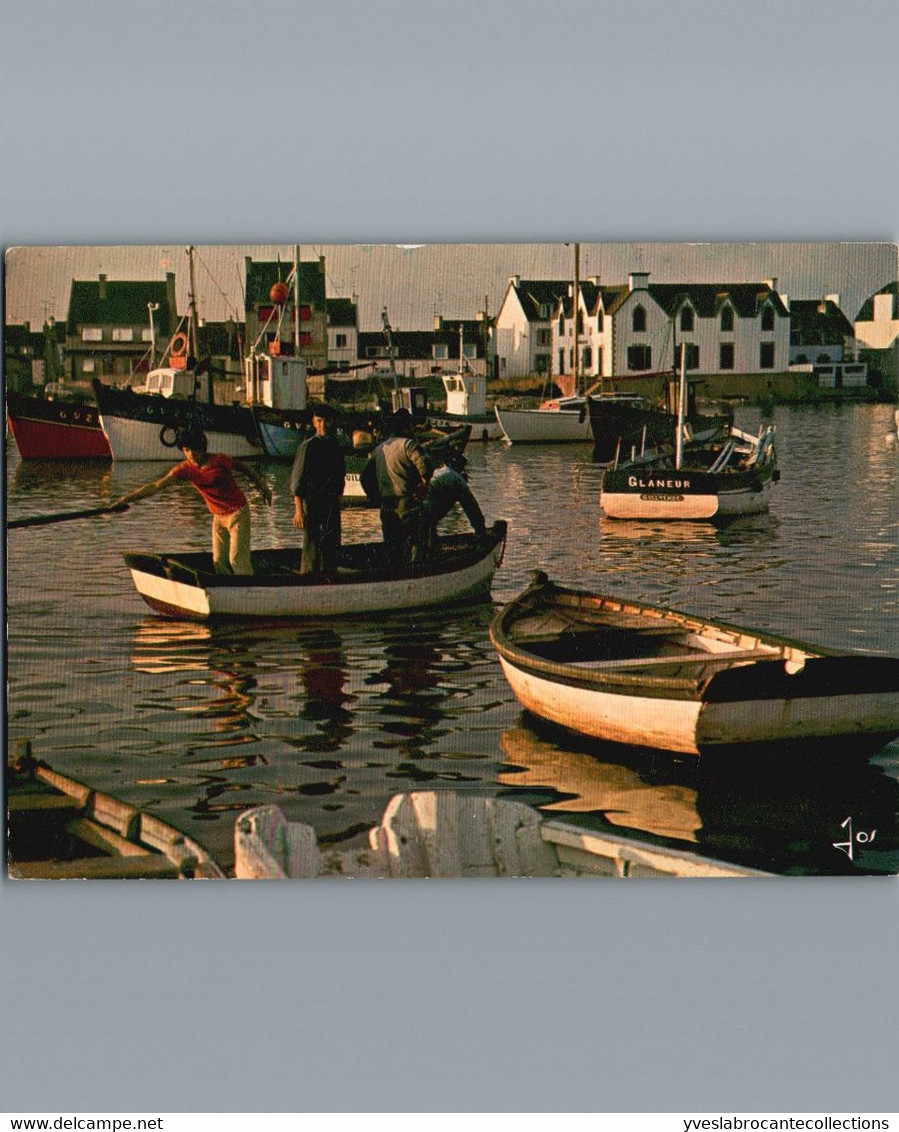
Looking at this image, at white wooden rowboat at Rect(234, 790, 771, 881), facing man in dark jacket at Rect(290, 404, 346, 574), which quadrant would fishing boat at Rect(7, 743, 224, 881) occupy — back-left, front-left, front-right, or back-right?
front-left

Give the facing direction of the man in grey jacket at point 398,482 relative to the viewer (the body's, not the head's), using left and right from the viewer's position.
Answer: facing away from the viewer

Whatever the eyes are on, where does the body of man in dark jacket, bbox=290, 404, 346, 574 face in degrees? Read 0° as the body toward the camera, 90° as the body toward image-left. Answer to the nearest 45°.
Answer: approximately 0°

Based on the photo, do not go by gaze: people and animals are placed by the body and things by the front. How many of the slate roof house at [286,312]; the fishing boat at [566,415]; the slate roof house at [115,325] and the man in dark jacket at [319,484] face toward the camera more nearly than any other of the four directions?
3

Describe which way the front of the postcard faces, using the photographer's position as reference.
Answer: facing the viewer

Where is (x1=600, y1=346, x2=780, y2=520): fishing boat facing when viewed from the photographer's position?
facing away from the viewer and to the right of the viewer

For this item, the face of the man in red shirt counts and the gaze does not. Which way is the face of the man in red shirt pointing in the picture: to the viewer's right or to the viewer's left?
to the viewer's left

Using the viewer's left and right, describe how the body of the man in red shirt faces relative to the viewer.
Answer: facing the viewer and to the left of the viewer

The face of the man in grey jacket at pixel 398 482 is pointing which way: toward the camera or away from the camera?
away from the camera
